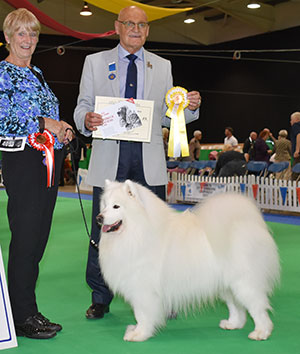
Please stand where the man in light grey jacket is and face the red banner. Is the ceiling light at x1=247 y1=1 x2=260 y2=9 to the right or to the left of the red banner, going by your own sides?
right

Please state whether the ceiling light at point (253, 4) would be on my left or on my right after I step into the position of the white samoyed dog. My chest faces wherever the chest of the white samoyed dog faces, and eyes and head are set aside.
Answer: on my right

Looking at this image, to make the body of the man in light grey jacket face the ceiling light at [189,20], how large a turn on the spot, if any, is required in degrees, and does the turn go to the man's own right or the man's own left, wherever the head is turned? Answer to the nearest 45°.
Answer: approximately 180°

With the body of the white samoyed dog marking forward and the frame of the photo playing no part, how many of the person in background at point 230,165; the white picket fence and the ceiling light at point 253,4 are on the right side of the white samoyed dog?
3

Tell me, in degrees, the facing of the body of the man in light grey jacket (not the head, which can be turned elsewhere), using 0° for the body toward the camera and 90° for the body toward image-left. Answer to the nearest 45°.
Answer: approximately 0°

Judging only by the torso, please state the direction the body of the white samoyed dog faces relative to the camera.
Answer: to the viewer's left

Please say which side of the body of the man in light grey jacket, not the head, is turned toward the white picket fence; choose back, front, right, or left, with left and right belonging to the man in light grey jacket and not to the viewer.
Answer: back

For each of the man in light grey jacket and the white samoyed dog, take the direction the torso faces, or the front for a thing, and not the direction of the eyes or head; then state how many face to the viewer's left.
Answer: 1

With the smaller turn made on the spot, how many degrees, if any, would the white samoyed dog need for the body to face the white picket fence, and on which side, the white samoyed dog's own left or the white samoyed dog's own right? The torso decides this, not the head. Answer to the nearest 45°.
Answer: approximately 90° to the white samoyed dog's own right

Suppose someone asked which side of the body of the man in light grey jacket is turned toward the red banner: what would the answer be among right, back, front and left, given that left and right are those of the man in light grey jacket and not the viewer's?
back

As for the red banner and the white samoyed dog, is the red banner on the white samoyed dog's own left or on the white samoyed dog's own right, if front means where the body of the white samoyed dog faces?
on the white samoyed dog's own right

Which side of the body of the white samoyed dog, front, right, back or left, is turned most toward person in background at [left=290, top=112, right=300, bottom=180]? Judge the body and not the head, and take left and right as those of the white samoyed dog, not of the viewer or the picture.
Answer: right

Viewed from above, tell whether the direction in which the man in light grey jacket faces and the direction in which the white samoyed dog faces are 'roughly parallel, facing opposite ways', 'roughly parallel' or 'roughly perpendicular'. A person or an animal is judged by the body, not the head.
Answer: roughly perpendicular

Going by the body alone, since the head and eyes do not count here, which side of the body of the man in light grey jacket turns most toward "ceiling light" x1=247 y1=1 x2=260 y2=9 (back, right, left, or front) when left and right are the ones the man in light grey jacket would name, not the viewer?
back
